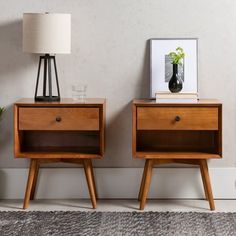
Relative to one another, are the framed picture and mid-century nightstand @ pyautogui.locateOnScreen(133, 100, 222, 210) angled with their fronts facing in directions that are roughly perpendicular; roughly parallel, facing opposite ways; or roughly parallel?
roughly parallel

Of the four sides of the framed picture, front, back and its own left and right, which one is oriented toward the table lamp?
right

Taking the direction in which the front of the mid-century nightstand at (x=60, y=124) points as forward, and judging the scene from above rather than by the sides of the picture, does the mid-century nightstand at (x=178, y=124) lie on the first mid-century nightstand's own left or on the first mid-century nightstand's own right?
on the first mid-century nightstand's own left

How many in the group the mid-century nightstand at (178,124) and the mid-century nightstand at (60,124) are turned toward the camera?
2

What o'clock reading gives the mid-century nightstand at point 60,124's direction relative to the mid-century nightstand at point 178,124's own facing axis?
the mid-century nightstand at point 60,124 is roughly at 3 o'clock from the mid-century nightstand at point 178,124.

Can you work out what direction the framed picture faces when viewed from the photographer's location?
facing the viewer

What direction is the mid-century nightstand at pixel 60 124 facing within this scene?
toward the camera

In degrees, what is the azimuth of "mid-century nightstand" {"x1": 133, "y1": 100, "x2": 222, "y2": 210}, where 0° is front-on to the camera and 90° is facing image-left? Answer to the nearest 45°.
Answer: approximately 0°

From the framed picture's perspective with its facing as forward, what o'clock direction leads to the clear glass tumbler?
The clear glass tumbler is roughly at 2 o'clock from the framed picture.

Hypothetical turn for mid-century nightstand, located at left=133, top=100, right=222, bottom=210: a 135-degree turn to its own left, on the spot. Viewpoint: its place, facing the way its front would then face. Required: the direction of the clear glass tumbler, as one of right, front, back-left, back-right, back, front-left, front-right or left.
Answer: back-left

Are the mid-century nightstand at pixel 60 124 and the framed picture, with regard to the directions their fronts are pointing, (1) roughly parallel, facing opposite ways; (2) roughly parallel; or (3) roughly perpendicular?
roughly parallel

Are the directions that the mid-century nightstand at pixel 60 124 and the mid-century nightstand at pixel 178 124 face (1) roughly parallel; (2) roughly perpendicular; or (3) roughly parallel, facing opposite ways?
roughly parallel
